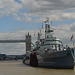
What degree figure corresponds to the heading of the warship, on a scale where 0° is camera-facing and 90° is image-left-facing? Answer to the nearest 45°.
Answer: approximately 315°
